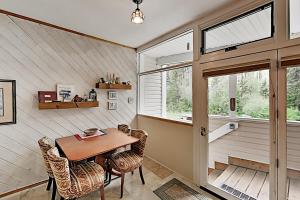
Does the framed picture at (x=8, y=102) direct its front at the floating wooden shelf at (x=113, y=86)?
no

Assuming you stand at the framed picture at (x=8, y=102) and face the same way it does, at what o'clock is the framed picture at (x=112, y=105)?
the framed picture at (x=112, y=105) is roughly at 9 o'clock from the framed picture at (x=8, y=102).

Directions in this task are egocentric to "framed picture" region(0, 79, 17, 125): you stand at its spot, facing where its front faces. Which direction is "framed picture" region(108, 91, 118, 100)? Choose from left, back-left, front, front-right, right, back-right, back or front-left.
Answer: left

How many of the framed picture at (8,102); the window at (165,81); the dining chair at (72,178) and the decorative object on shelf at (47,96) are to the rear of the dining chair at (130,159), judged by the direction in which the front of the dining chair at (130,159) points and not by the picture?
1

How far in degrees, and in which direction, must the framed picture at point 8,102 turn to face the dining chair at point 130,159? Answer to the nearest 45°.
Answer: approximately 45° to its left

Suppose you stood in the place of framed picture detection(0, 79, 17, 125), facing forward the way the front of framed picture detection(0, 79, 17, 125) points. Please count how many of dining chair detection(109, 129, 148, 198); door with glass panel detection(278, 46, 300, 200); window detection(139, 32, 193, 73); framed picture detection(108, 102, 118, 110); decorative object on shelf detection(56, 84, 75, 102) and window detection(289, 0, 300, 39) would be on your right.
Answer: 0

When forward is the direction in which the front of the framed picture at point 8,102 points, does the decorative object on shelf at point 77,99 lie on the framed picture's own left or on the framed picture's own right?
on the framed picture's own left

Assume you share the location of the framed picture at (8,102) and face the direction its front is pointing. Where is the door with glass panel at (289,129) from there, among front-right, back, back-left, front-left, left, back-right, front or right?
front-left

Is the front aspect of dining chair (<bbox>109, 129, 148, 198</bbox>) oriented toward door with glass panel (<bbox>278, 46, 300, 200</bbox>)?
no

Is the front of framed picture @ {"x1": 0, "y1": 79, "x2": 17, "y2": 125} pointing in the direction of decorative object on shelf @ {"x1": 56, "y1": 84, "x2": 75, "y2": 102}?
no

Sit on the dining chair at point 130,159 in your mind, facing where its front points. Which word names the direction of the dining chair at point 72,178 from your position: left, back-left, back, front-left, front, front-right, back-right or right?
front

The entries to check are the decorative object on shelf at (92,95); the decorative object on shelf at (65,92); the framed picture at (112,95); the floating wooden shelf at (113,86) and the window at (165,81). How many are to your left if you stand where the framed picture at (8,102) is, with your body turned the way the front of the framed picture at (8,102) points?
5

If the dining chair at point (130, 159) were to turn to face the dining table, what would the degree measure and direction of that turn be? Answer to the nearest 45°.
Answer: approximately 45° to its right

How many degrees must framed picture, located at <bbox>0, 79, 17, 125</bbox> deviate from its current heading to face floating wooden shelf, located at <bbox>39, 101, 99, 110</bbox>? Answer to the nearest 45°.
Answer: approximately 90° to its left
